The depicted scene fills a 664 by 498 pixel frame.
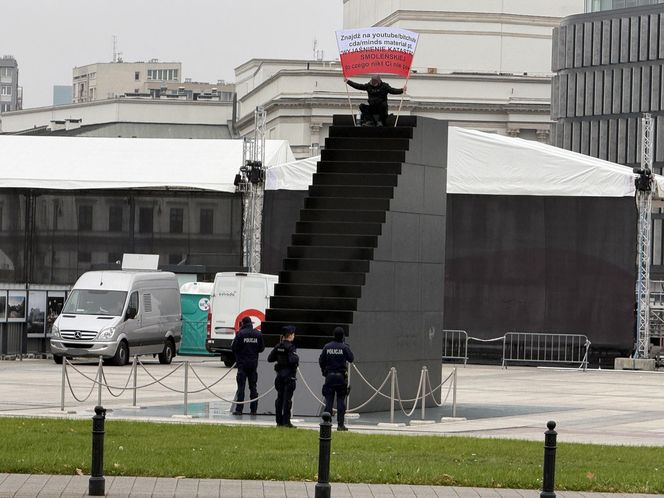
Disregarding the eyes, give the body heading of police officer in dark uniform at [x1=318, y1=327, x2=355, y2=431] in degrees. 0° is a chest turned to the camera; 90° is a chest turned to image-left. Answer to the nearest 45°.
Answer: approximately 180°

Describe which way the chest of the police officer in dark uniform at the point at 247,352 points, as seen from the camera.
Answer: away from the camera

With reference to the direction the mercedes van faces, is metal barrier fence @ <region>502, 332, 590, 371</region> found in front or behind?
behind

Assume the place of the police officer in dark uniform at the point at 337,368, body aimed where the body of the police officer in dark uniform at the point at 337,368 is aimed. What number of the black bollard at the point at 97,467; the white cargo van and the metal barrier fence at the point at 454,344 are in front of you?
2

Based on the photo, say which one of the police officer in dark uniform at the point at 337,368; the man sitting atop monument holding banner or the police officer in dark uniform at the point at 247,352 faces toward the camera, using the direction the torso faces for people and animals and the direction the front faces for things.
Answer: the man sitting atop monument holding banner

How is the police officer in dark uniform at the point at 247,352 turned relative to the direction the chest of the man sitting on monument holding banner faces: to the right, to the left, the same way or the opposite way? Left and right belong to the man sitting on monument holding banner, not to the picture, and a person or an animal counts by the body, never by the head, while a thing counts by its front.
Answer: the opposite way

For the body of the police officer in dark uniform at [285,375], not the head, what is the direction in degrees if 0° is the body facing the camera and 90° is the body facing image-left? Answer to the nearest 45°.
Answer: approximately 225°

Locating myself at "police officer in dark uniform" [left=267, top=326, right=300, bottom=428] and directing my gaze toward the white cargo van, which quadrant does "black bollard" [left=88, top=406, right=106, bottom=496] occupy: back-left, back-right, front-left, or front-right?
back-left

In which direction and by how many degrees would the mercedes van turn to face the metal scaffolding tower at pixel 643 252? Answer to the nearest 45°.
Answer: approximately 135° to its left

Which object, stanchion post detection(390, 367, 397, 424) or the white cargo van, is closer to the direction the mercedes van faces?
the stanchion post

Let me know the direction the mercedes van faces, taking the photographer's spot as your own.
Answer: facing the viewer and to the left of the viewer

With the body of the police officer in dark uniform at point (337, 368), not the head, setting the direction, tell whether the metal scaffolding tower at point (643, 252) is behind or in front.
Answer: in front
